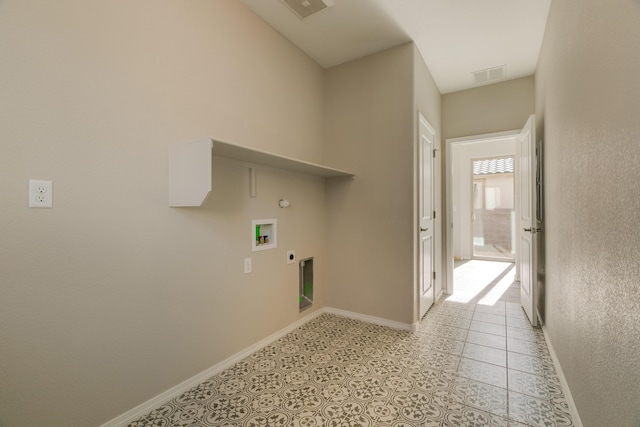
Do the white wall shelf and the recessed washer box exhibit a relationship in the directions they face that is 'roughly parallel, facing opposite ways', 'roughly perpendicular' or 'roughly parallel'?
roughly parallel

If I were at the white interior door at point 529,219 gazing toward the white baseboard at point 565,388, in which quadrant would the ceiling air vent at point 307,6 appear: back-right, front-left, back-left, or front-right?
front-right

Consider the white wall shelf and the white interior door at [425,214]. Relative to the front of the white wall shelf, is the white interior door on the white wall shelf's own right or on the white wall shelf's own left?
on the white wall shelf's own left

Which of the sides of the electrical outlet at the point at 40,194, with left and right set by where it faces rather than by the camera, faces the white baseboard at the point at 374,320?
left

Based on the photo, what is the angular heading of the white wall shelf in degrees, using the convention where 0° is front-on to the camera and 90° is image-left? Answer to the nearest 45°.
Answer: approximately 315°

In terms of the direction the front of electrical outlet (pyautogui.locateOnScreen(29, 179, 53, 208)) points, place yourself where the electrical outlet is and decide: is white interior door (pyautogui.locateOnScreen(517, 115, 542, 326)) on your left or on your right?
on your left

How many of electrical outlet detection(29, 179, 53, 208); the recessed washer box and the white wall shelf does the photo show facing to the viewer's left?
0

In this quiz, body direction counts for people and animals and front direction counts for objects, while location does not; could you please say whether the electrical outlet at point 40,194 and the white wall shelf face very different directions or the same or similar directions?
same or similar directions

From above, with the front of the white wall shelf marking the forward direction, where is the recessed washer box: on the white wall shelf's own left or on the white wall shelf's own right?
on the white wall shelf's own left

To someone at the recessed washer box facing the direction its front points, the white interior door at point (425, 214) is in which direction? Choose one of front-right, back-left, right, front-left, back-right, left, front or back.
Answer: front-left

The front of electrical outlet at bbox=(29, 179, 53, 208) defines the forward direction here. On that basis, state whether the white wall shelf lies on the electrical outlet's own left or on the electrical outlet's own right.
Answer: on the electrical outlet's own left

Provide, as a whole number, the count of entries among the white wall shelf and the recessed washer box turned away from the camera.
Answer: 0

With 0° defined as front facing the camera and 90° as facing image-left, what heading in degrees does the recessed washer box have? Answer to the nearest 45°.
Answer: approximately 315°

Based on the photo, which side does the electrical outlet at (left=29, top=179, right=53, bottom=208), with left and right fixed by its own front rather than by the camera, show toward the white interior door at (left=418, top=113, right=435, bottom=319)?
left

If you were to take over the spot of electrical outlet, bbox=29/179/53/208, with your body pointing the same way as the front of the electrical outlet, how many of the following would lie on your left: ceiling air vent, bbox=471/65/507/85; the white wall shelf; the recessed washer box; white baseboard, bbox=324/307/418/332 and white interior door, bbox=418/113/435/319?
5
